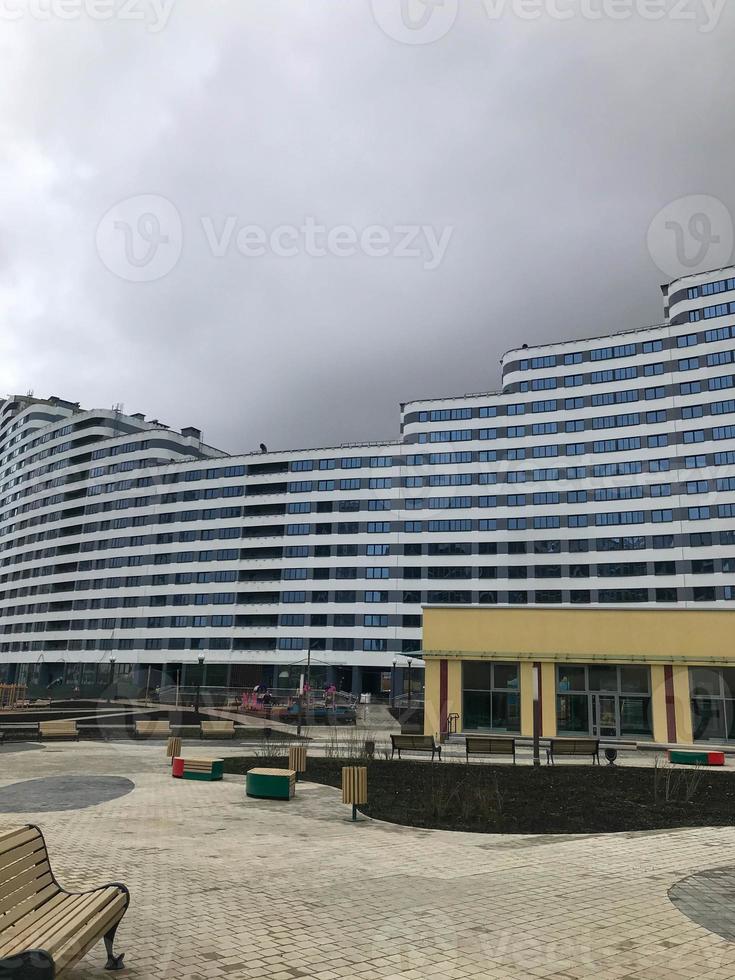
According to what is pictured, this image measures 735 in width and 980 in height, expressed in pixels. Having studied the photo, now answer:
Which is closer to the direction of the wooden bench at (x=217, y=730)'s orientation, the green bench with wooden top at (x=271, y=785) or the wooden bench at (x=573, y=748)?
the green bench with wooden top

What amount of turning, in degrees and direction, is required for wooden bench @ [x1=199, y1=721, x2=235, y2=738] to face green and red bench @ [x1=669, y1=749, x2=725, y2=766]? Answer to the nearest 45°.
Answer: approximately 45° to its left

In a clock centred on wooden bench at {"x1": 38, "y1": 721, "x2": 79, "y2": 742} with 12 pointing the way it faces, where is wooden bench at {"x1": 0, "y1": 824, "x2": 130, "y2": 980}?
wooden bench at {"x1": 0, "y1": 824, "x2": 130, "y2": 980} is roughly at 12 o'clock from wooden bench at {"x1": 38, "y1": 721, "x2": 79, "y2": 742}.

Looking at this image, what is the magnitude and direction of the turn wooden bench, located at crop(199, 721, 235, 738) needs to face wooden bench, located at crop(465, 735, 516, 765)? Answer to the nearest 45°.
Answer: approximately 45° to its left

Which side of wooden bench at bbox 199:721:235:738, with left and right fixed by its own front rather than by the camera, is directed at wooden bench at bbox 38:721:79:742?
right

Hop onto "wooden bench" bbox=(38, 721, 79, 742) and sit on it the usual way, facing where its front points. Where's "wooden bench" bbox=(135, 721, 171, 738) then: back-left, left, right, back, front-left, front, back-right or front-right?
back-left

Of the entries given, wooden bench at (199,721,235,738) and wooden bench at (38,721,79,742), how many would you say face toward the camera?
2

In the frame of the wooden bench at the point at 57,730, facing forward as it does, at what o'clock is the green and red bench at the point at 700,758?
The green and red bench is roughly at 10 o'clock from the wooden bench.

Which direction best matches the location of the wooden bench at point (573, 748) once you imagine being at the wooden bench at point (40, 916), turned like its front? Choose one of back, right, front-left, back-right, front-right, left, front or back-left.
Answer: left

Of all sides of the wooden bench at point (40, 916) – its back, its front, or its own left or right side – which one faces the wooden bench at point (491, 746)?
left

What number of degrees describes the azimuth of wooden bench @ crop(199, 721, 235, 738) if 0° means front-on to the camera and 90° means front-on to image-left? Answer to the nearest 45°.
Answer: approximately 0°

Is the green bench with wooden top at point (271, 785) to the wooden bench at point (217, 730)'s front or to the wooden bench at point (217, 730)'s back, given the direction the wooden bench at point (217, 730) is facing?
to the front

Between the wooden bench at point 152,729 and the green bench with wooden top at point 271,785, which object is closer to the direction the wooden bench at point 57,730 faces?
the green bench with wooden top
